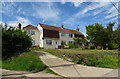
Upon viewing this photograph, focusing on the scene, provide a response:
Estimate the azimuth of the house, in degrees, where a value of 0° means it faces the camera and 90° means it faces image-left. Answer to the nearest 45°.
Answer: approximately 315°

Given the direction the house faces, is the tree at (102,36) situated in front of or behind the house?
in front

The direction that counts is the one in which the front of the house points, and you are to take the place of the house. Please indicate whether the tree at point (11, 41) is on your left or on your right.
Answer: on your right
